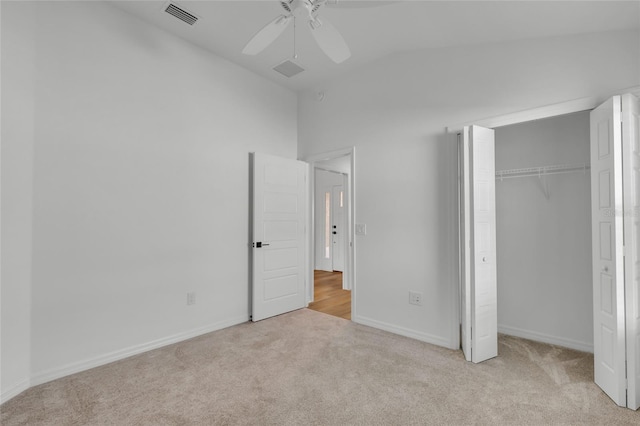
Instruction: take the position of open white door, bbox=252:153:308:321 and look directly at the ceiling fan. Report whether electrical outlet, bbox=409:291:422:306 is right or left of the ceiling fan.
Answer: left

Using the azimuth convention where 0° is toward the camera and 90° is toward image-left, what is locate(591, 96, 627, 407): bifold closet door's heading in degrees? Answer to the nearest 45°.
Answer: approximately 45°

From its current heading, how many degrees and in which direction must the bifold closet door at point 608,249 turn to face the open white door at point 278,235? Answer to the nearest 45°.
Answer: approximately 45° to its right

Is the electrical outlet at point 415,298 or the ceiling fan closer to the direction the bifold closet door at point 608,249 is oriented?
the ceiling fan
